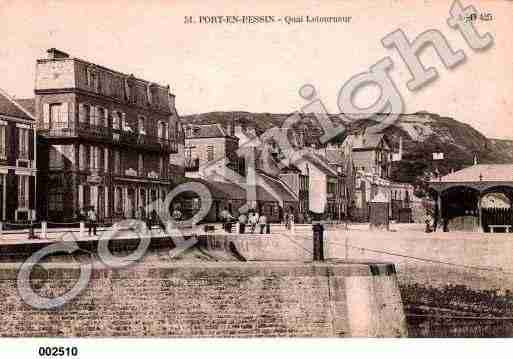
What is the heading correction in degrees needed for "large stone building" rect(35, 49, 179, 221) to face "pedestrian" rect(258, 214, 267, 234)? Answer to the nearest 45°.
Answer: approximately 45° to its left

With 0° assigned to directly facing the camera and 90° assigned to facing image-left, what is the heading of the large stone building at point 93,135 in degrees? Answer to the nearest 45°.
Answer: approximately 315°

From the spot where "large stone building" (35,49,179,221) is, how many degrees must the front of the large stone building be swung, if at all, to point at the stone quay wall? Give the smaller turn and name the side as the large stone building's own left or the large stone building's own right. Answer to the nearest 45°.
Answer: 0° — it already faces it

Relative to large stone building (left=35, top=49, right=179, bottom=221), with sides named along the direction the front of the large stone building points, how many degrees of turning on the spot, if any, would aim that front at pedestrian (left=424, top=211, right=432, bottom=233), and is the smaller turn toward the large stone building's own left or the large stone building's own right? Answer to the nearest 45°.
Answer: approximately 45° to the large stone building's own left

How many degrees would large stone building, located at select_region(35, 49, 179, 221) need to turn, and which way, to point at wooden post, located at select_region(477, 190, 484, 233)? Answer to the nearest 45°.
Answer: approximately 45° to its left

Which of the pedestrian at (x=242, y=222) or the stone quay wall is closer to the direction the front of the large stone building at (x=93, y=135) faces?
the stone quay wall
